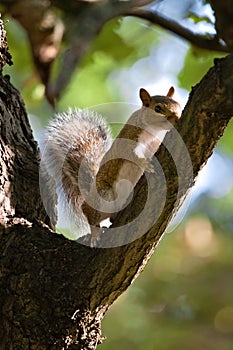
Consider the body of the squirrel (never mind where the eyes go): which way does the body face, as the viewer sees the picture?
to the viewer's right
